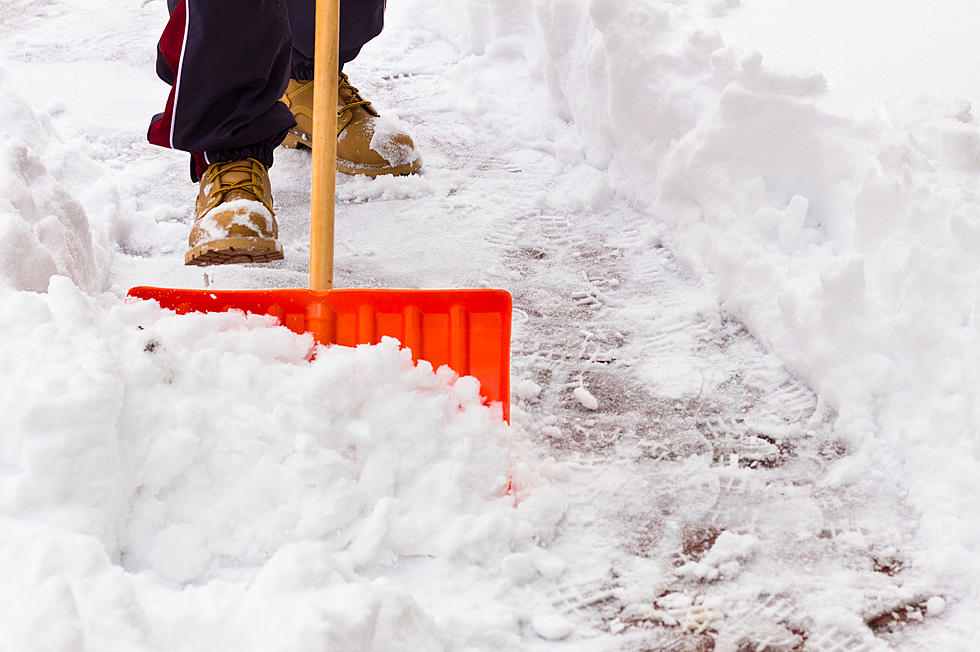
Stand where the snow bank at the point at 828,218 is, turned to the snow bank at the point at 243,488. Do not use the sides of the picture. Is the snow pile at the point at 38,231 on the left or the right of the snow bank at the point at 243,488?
right

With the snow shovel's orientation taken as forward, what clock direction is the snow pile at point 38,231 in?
The snow pile is roughly at 4 o'clock from the snow shovel.

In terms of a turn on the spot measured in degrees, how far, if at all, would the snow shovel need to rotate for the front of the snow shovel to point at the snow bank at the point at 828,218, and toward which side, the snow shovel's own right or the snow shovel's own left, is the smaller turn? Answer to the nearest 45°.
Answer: approximately 90° to the snow shovel's own left

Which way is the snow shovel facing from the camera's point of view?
toward the camera
